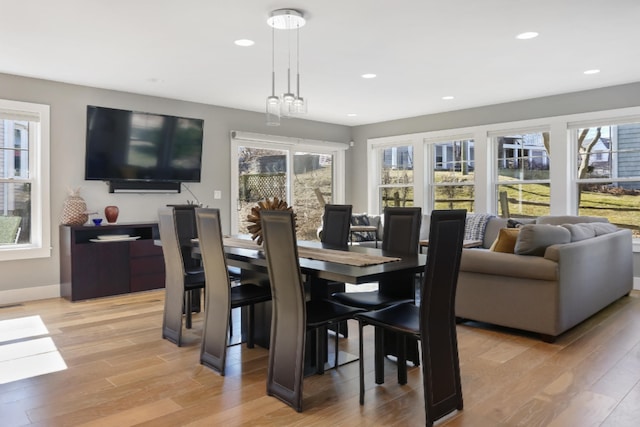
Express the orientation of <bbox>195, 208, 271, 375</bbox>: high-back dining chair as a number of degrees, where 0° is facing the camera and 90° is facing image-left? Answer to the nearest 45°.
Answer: approximately 225°

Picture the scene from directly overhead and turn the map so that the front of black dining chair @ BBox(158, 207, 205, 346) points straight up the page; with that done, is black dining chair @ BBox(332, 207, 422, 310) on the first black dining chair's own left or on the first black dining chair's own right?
on the first black dining chair's own right

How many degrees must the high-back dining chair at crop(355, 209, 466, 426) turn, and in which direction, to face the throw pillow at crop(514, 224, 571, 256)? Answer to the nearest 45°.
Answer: approximately 90° to its right

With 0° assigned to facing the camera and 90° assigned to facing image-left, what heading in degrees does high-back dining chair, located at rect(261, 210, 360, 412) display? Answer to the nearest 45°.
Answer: approximately 225°

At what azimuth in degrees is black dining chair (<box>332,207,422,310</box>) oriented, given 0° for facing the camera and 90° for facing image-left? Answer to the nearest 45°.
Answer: approximately 45°

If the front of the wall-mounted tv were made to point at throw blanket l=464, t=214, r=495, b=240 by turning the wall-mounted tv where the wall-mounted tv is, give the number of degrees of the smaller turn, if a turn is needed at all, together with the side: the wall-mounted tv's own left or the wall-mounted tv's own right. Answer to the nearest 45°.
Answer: approximately 45° to the wall-mounted tv's own left
